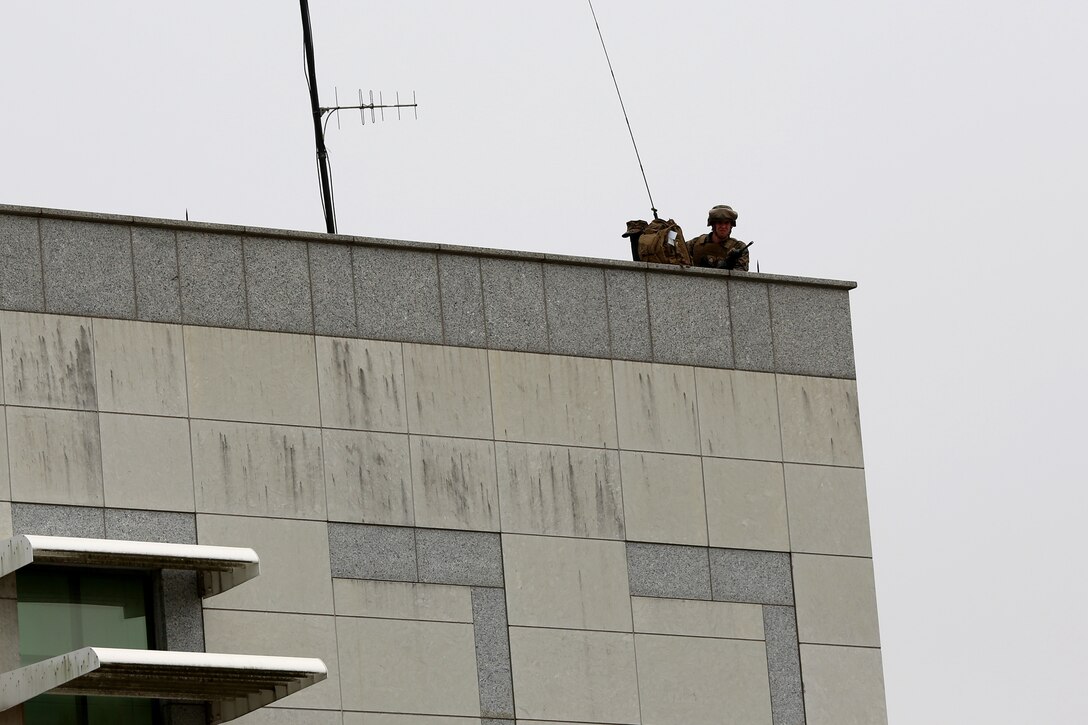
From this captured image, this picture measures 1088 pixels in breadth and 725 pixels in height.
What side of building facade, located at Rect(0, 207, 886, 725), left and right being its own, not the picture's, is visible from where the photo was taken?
front

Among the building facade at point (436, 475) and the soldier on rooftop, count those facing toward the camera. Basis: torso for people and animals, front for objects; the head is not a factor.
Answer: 2

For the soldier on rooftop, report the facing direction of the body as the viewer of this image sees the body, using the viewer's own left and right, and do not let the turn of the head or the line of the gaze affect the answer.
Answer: facing the viewer

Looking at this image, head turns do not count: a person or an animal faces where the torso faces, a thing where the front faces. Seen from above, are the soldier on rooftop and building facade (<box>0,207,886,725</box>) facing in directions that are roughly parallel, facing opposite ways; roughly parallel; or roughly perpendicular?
roughly parallel

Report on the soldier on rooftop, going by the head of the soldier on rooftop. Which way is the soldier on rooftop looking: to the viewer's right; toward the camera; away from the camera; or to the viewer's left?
toward the camera
